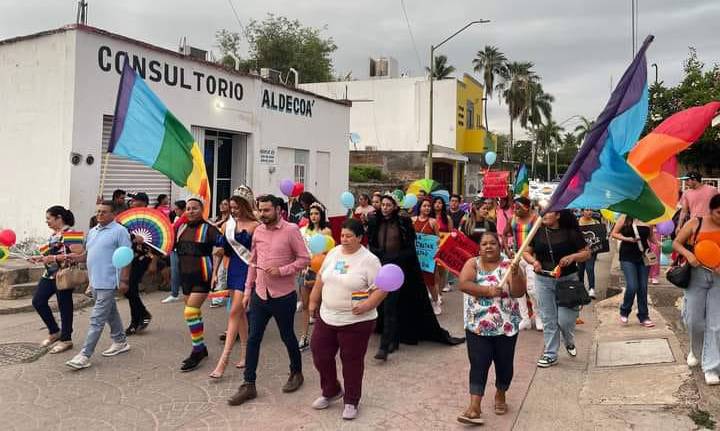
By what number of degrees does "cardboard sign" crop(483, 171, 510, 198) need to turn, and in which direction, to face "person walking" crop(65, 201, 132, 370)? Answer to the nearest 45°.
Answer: approximately 45° to its right

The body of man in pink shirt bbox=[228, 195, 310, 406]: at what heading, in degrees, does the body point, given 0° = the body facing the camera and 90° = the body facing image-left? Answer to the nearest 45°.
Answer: approximately 45°

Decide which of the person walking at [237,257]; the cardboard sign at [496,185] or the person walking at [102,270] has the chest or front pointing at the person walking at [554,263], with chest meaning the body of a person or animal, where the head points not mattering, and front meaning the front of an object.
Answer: the cardboard sign

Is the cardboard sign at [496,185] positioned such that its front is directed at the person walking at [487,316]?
yes

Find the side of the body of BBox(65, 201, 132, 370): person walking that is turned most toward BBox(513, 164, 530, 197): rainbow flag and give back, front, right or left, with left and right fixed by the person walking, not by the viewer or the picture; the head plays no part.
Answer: back

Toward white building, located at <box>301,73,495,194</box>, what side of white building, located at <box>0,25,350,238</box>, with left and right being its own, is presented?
left

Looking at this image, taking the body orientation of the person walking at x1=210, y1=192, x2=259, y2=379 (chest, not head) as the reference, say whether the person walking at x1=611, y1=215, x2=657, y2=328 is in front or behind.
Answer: behind

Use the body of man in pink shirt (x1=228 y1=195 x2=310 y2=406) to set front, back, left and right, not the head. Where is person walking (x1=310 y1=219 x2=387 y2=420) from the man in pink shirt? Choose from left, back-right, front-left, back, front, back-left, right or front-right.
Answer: left

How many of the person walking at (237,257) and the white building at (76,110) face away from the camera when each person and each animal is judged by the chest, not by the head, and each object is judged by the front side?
0

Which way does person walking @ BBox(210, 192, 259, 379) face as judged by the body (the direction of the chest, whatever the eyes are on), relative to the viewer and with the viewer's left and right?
facing the viewer and to the left of the viewer

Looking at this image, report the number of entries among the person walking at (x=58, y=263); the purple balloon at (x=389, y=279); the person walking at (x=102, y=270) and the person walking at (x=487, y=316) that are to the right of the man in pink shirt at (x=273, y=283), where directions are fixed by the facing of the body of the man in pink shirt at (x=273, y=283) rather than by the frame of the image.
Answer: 2

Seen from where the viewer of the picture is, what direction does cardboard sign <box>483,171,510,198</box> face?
facing the viewer
